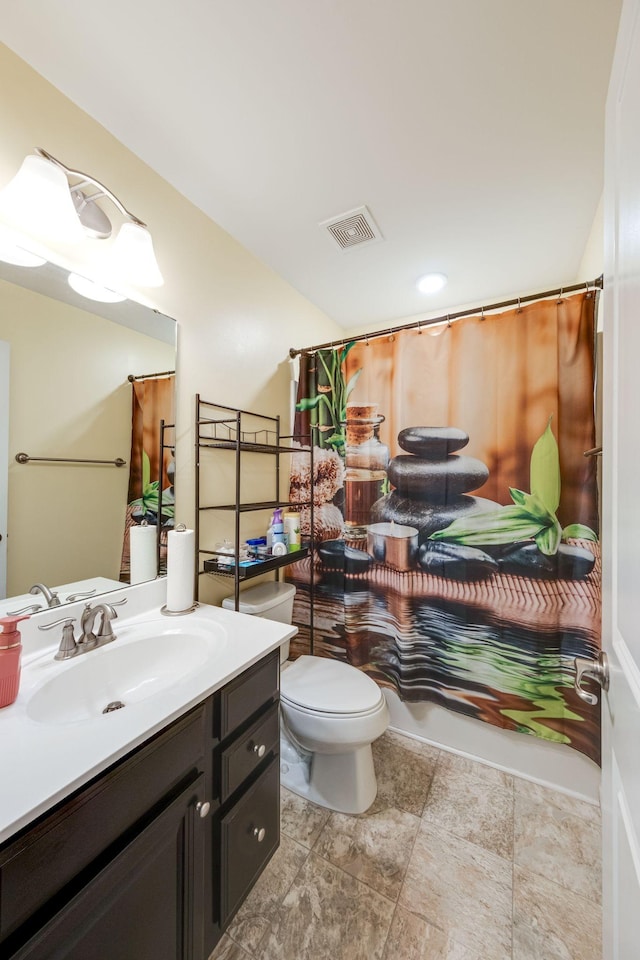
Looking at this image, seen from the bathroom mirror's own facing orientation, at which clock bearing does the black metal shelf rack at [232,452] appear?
The black metal shelf rack is roughly at 10 o'clock from the bathroom mirror.

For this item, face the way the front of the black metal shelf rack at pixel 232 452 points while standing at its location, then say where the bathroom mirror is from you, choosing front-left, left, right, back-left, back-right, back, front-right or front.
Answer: right

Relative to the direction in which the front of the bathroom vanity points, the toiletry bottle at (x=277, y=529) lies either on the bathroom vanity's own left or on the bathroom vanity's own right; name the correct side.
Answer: on the bathroom vanity's own left

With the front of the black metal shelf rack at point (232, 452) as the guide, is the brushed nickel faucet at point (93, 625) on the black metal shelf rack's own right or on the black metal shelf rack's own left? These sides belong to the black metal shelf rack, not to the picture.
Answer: on the black metal shelf rack's own right

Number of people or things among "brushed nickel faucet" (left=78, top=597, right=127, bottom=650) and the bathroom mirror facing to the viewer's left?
0

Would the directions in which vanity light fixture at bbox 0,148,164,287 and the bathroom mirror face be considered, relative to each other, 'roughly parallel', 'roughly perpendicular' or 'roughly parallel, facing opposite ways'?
roughly parallel

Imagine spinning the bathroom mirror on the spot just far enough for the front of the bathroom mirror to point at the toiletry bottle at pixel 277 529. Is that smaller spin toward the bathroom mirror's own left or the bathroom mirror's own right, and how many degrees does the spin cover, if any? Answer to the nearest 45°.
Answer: approximately 45° to the bathroom mirror's own left

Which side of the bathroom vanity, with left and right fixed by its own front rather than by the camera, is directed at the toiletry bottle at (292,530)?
left

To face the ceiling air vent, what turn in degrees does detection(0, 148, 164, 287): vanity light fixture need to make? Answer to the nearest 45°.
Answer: approximately 45° to its left

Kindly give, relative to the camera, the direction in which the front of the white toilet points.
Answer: facing the viewer and to the right of the viewer

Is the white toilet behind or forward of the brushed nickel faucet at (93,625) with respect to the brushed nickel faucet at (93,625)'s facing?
forward

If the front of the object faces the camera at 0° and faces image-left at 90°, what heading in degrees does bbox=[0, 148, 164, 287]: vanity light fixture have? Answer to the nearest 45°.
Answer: approximately 315°
